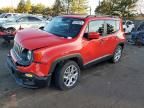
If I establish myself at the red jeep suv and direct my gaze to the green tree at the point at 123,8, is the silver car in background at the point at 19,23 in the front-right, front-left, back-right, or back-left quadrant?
front-left

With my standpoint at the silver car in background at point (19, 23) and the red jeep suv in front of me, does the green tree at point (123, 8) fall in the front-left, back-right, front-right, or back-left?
back-left

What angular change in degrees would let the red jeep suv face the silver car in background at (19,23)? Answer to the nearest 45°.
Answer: approximately 135° to its right

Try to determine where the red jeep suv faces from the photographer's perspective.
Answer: facing the viewer and to the left of the viewer

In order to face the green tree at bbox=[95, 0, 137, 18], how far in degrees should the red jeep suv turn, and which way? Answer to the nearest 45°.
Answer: approximately 135° to its right

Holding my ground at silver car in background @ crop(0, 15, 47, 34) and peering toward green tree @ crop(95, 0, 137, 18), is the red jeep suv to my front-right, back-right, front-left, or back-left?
back-right
